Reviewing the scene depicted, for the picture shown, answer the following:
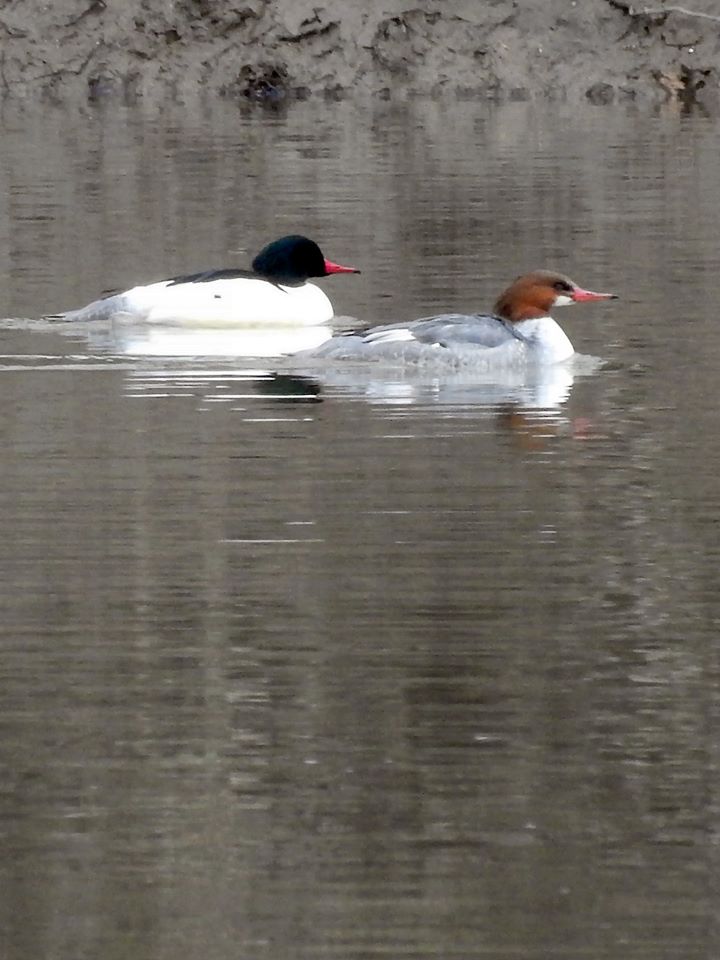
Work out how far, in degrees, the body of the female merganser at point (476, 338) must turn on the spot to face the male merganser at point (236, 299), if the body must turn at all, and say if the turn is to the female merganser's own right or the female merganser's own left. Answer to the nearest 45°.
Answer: approximately 135° to the female merganser's own left

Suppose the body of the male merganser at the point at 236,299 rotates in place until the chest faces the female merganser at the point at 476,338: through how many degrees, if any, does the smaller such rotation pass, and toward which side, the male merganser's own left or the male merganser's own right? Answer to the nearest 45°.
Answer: approximately 45° to the male merganser's own right

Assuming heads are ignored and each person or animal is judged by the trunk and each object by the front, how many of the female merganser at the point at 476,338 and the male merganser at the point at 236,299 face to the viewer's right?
2

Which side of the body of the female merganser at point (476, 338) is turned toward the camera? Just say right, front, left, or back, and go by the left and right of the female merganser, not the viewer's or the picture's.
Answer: right

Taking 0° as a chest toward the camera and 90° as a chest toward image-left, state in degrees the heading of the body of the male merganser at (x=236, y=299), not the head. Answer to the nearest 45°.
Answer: approximately 270°
